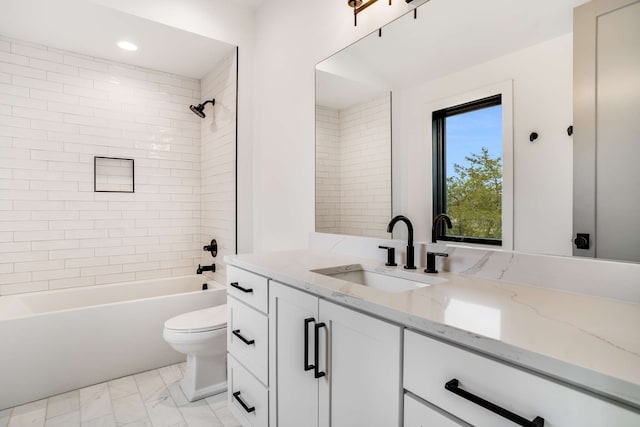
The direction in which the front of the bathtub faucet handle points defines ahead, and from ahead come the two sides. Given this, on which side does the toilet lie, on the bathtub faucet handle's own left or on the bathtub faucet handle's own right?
on the bathtub faucet handle's own left

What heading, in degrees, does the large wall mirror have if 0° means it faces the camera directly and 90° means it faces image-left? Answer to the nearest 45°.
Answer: approximately 45°

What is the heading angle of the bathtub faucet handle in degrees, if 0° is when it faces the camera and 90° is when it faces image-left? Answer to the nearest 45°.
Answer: approximately 90°
